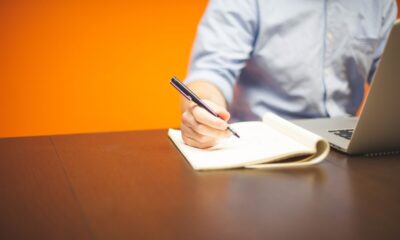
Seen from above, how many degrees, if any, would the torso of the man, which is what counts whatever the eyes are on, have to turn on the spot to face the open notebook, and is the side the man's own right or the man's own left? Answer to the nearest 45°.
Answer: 0° — they already face it

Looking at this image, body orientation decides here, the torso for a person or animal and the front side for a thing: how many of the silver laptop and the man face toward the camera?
1

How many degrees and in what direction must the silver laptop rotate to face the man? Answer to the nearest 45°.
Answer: approximately 45° to its right

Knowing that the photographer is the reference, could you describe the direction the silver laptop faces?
facing away from the viewer and to the left of the viewer

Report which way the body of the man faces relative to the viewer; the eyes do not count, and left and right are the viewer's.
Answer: facing the viewer

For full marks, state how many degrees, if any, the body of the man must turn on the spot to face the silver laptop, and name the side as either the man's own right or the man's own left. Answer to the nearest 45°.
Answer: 0° — they already face it
